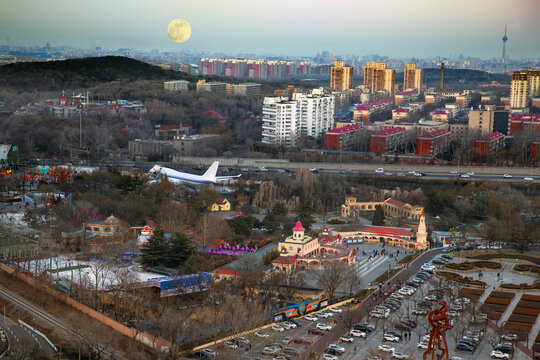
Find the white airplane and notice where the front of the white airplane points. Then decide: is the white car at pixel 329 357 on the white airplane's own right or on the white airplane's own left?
on the white airplane's own left

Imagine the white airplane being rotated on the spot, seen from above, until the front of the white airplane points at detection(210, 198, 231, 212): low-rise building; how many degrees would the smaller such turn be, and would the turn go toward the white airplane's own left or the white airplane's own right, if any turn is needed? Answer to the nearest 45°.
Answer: approximately 90° to the white airplane's own left

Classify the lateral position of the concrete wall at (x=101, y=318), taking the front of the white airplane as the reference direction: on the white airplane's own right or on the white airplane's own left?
on the white airplane's own left

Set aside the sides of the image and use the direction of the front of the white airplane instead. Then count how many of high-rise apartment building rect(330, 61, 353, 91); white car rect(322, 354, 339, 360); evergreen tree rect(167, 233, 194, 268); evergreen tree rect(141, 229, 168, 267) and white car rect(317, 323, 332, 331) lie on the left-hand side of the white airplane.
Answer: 4

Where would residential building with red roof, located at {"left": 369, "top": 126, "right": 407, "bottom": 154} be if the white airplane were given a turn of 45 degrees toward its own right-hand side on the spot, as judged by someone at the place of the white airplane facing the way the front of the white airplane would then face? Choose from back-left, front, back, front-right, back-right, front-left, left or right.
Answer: right

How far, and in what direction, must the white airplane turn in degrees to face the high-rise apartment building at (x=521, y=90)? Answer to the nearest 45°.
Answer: approximately 135° to its right

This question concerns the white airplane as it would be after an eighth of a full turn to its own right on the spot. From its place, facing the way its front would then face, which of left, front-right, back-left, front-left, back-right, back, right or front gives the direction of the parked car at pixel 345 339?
back-left

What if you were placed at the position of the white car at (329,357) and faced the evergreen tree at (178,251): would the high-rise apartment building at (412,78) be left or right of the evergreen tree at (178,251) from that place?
right

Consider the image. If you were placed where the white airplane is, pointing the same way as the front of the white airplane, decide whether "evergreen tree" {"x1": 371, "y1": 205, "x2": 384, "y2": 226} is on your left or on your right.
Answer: on your left

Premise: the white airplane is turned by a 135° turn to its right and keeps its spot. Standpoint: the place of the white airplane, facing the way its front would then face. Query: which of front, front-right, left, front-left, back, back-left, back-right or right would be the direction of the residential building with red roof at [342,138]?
front

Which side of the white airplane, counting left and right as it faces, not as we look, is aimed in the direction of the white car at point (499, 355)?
left

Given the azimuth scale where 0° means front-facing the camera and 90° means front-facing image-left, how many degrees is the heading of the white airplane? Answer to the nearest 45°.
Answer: approximately 90°

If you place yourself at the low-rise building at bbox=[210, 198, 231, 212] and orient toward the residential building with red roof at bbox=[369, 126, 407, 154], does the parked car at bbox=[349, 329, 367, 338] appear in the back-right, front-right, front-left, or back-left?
back-right

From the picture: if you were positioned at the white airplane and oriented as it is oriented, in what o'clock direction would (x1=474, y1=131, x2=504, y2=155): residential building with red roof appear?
The residential building with red roof is roughly at 5 o'clock from the white airplane.
